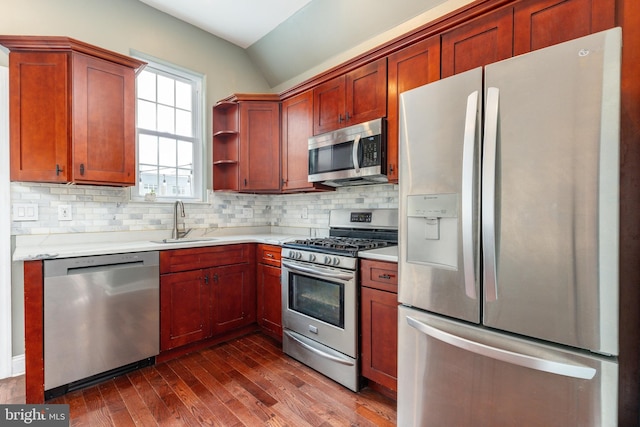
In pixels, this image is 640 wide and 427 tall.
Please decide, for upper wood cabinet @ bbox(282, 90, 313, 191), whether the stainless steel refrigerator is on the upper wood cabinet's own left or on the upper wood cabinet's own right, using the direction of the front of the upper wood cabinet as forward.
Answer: on the upper wood cabinet's own left

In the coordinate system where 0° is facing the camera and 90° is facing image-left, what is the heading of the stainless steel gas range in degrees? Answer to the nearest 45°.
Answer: approximately 45°

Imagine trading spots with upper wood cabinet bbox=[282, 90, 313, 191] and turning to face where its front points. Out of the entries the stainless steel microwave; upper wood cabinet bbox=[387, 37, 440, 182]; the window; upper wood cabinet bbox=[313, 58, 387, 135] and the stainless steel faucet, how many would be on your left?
3

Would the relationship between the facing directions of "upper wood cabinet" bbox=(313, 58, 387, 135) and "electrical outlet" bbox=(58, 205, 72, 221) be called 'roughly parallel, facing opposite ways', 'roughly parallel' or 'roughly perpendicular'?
roughly perpendicular

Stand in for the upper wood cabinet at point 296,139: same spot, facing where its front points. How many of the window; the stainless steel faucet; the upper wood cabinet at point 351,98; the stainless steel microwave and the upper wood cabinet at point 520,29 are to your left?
3

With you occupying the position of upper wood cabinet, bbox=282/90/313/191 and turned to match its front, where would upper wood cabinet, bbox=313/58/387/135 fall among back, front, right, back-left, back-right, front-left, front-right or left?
left

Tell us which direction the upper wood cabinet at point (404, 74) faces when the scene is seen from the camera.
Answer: facing the viewer and to the left of the viewer

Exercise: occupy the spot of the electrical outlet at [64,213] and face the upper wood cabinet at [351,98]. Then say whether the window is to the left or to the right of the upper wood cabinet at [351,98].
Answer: left

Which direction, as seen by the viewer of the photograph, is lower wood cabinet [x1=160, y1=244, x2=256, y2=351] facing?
facing the viewer and to the right of the viewer

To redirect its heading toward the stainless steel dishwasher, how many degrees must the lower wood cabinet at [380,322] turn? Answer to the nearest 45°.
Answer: approximately 45° to its right
